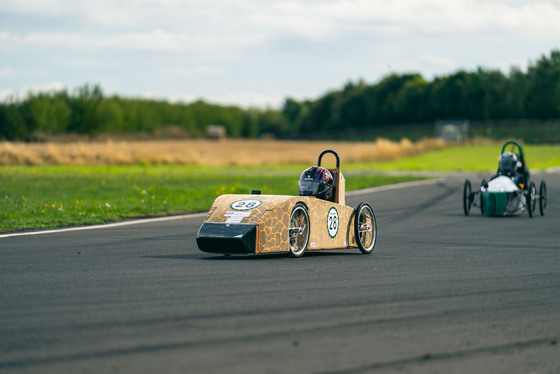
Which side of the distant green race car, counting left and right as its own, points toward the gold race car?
front

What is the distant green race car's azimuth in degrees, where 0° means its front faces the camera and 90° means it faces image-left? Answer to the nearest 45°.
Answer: approximately 0°

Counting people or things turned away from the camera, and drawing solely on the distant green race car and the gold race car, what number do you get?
0

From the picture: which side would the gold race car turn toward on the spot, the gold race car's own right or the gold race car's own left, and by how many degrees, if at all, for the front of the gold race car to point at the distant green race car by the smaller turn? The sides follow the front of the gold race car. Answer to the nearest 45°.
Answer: approximately 180°

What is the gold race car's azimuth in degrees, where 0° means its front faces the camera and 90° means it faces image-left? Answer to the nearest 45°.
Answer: approximately 45°
